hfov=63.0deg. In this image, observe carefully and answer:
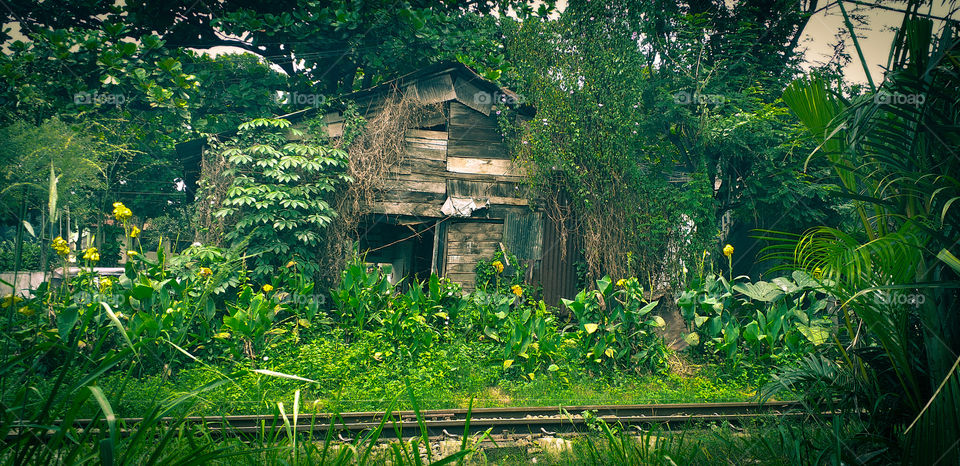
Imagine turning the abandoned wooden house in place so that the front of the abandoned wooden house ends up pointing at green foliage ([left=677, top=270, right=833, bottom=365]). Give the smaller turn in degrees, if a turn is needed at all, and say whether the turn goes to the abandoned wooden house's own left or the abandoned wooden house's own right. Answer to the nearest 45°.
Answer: approximately 45° to the abandoned wooden house's own left

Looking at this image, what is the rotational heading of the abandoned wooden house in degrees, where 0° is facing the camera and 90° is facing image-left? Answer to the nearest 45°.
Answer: approximately 0°

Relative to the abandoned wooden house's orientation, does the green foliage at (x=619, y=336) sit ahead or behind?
ahead

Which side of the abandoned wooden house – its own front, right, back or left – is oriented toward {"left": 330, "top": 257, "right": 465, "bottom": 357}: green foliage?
front

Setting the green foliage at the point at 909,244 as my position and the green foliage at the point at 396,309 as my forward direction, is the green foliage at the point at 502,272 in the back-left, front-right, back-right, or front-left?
front-right

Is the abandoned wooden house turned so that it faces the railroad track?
yes

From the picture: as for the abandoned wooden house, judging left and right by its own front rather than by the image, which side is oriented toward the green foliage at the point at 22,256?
right

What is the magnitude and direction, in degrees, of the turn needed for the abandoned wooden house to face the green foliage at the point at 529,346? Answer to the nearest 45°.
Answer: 0° — it already faces it

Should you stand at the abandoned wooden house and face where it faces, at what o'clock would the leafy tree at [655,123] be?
The leafy tree is roughly at 9 o'clock from the abandoned wooden house.
